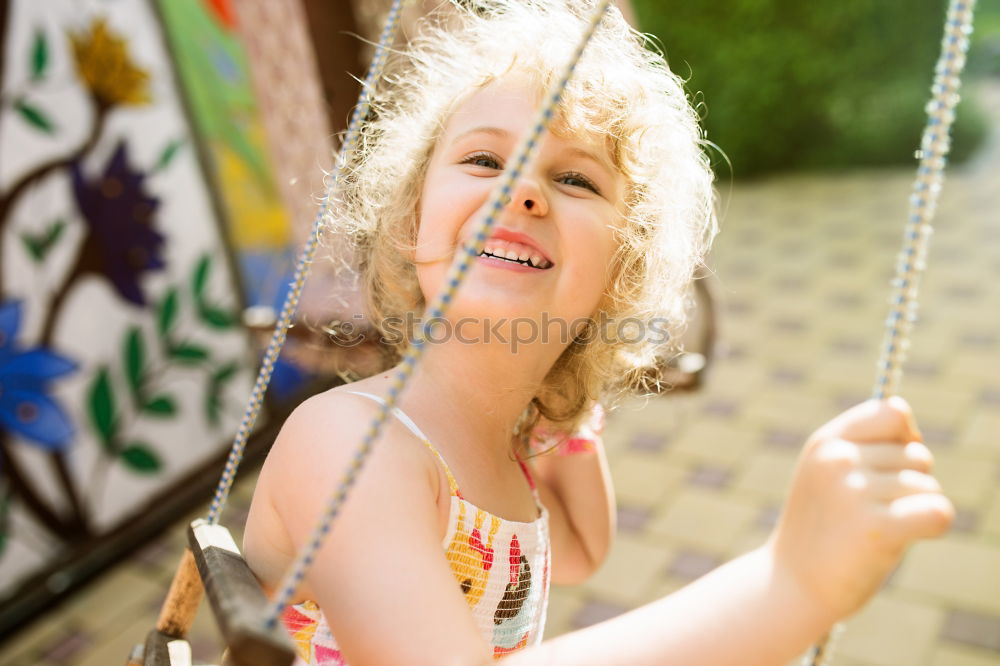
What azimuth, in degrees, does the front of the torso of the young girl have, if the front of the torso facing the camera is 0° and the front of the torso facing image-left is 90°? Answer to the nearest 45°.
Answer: approximately 315°
